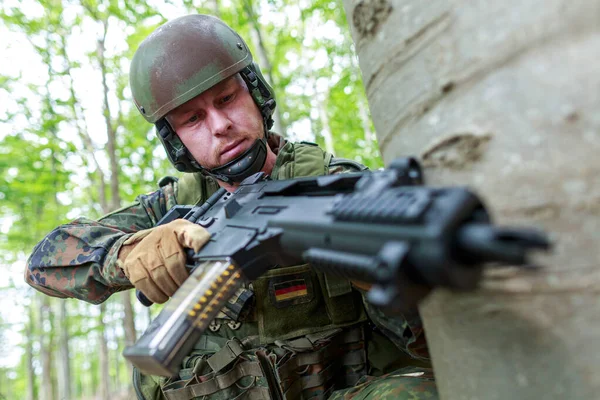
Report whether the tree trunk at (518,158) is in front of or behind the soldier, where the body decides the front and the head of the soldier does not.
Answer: in front

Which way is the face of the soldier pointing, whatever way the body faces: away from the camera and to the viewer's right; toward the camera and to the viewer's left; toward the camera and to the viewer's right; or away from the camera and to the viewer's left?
toward the camera and to the viewer's right

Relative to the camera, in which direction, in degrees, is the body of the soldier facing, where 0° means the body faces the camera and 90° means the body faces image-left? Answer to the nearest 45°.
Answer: approximately 0°
